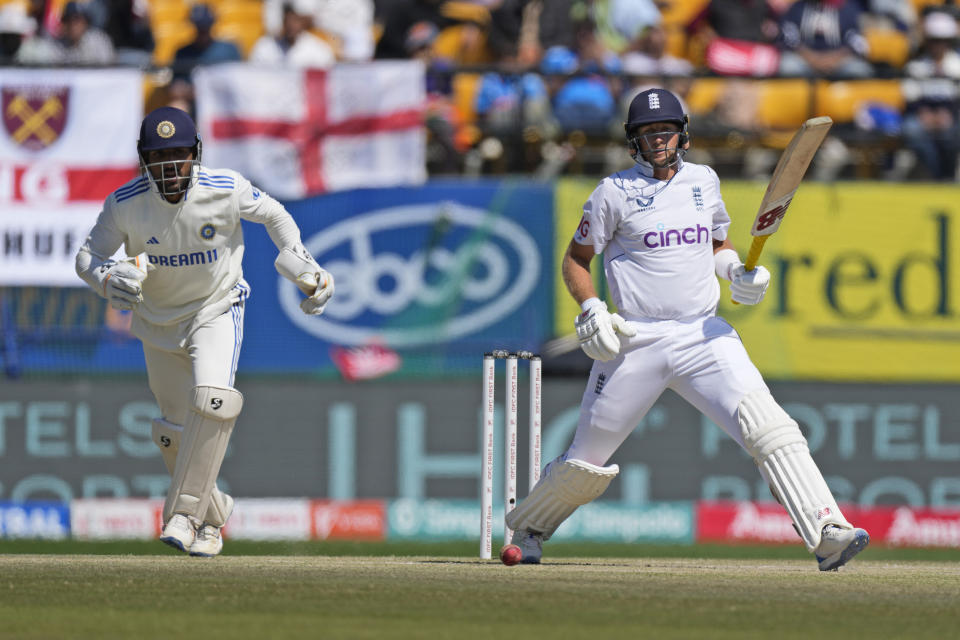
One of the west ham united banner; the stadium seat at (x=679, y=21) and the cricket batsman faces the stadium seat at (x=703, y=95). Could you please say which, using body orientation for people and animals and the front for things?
the stadium seat at (x=679, y=21)

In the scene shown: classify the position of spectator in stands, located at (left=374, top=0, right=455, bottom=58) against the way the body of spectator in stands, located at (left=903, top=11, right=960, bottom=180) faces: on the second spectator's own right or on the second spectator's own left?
on the second spectator's own right

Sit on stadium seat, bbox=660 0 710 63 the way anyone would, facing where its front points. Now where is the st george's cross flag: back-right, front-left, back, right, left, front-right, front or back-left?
front-right

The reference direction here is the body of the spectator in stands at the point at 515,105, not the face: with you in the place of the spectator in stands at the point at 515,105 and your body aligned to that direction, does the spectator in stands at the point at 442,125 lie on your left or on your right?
on your right

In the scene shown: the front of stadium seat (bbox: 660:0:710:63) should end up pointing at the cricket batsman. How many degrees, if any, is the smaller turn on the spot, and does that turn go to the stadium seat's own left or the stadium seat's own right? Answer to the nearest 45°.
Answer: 0° — it already faces them

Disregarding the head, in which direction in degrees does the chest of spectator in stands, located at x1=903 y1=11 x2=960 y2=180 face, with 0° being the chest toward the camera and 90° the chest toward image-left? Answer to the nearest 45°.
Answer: approximately 0°

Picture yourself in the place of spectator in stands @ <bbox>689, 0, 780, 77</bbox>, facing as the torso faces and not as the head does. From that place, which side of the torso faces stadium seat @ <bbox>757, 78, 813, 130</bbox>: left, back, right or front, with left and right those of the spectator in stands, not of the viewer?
front

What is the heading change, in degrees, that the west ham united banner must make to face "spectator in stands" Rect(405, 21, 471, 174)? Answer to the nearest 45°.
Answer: approximately 90° to its left

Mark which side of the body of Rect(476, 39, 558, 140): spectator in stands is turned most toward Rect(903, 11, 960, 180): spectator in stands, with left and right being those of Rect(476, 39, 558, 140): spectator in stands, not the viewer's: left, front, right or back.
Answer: left
